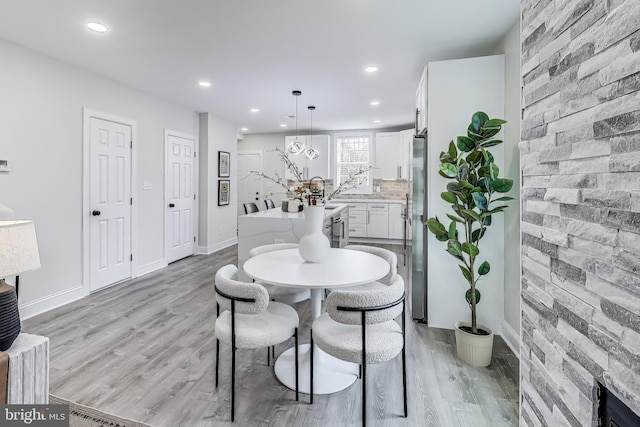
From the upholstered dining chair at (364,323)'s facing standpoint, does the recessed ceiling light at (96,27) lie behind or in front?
in front

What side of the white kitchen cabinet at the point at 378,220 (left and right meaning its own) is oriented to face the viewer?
front

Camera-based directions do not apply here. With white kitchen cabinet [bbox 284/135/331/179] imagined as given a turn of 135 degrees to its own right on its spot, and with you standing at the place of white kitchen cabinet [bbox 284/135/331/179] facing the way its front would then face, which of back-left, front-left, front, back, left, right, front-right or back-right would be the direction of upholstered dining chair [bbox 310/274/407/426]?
back-left

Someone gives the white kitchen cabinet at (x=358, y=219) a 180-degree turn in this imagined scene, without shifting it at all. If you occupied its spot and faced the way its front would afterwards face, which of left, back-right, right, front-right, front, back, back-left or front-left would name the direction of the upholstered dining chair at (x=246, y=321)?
back

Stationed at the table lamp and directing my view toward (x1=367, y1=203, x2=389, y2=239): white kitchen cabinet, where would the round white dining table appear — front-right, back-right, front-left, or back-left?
front-right

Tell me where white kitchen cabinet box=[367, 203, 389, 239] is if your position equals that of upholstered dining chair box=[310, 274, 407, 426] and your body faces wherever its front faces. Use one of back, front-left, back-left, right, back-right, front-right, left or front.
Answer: front-right

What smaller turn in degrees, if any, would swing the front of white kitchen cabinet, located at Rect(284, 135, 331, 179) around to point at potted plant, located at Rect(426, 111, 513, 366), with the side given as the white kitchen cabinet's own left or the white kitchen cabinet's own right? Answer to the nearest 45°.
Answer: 0° — it already faces it

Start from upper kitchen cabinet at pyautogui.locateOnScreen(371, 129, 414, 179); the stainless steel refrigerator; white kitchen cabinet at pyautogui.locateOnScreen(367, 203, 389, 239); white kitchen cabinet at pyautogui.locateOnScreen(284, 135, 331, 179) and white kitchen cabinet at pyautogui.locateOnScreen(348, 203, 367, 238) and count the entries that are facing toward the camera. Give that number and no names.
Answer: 4

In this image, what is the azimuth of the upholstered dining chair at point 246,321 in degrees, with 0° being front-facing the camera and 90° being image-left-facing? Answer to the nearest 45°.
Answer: approximately 225°

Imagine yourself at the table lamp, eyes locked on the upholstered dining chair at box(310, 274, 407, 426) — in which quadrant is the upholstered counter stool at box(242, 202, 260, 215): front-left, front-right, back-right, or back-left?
front-left
